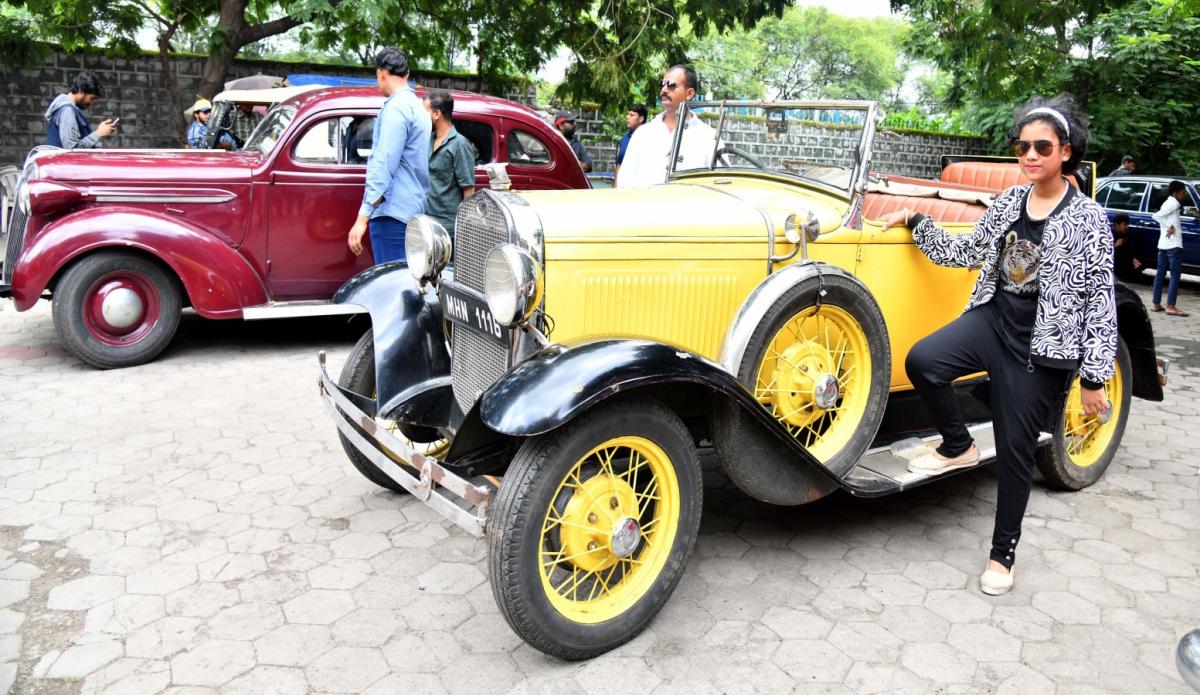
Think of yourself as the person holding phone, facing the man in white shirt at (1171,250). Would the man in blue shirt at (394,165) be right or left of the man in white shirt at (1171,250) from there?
right

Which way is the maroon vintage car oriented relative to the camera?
to the viewer's left

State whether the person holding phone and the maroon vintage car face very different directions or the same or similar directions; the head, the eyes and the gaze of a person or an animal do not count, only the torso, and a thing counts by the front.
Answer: very different directions

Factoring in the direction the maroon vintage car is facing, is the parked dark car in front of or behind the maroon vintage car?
behind

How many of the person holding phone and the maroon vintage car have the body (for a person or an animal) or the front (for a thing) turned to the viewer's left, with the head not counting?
1

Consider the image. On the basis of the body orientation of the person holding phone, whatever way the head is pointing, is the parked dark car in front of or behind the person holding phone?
in front

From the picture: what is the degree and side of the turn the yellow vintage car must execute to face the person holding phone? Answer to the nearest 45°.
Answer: approximately 90° to its right

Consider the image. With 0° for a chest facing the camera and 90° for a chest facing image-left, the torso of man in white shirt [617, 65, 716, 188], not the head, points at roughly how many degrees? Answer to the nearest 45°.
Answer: approximately 45°

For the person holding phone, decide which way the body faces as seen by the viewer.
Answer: to the viewer's right

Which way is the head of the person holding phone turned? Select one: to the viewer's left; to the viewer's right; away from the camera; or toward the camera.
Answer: to the viewer's right
